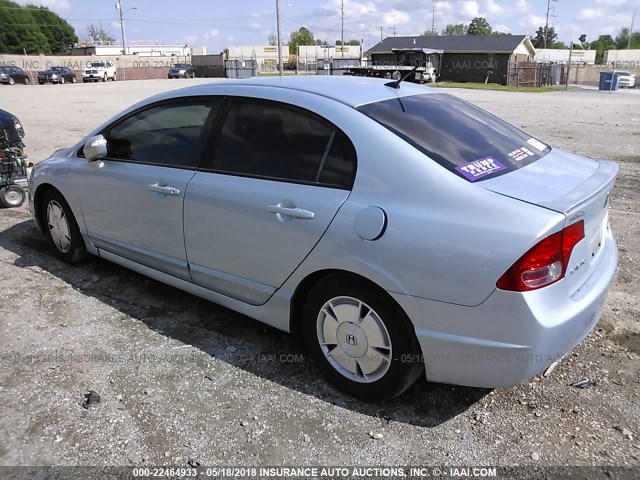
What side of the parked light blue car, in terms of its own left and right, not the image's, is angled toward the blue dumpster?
right

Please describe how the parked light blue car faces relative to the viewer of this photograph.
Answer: facing away from the viewer and to the left of the viewer

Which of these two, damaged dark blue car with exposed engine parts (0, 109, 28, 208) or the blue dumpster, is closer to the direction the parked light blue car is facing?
the damaged dark blue car with exposed engine parts

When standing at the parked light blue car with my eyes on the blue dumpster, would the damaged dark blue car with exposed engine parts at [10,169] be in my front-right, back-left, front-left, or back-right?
front-left

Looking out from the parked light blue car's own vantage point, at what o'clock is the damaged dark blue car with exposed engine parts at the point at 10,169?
The damaged dark blue car with exposed engine parts is roughly at 12 o'clock from the parked light blue car.

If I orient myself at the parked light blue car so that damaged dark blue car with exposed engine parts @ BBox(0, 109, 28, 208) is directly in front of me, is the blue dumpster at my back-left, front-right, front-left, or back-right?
front-right
